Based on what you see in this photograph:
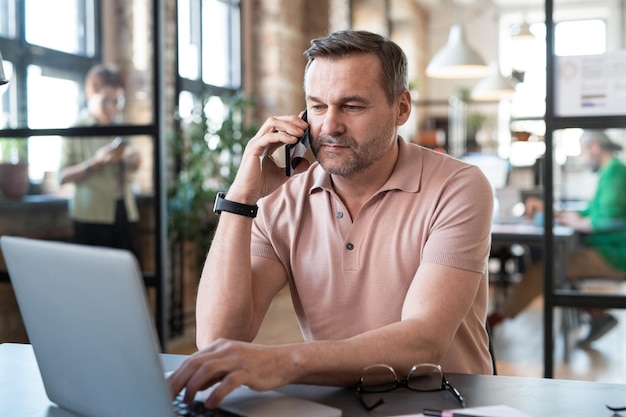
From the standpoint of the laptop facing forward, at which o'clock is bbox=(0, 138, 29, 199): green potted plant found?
The green potted plant is roughly at 10 o'clock from the laptop.

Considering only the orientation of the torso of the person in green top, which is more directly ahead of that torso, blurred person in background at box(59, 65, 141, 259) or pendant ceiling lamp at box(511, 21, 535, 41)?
the blurred person in background

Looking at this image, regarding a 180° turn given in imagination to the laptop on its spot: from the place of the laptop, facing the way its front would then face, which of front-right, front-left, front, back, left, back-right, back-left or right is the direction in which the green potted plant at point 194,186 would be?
back-right

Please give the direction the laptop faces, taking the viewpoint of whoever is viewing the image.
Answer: facing away from the viewer and to the right of the viewer

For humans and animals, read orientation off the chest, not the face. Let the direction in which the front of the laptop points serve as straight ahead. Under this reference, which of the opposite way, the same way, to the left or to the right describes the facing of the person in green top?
to the left

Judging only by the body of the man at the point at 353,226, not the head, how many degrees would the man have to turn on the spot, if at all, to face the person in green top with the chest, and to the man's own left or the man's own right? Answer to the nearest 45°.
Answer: approximately 180°

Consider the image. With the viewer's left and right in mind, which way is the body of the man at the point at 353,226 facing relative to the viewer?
facing the viewer and to the left of the viewer

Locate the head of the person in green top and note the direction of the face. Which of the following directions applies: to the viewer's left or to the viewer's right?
to the viewer's left

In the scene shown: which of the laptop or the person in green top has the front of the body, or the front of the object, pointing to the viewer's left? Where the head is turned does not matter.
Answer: the person in green top

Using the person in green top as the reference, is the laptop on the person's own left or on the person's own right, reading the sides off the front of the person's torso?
on the person's own left

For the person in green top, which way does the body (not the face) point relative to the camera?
to the viewer's left

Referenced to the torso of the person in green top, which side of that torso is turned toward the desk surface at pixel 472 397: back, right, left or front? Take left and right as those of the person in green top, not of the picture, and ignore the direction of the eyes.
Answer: left

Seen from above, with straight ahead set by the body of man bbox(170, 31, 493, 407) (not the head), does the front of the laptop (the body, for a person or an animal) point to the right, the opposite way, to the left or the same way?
the opposite way

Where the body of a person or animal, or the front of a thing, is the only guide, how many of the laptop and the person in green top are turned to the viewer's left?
1

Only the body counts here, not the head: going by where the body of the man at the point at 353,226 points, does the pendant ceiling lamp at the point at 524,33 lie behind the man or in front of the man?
behind

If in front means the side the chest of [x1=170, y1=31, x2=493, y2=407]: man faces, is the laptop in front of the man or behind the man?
in front
